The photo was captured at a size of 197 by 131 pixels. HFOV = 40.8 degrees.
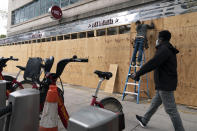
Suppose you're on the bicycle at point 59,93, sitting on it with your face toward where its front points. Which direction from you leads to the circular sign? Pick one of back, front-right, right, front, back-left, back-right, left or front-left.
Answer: back-right

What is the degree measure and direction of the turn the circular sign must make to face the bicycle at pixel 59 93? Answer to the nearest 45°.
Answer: approximately 45° to its right

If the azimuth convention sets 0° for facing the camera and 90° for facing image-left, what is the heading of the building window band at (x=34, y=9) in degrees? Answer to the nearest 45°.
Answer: approximately 45°

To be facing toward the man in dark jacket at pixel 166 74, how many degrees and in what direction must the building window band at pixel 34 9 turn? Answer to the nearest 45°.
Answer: approximately 45° to its left

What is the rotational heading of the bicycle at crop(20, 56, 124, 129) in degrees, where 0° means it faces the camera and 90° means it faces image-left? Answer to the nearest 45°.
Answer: approximately 45°

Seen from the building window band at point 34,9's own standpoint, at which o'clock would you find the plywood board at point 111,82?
The plywood board is roughly at 10 o'clock from the building window band.

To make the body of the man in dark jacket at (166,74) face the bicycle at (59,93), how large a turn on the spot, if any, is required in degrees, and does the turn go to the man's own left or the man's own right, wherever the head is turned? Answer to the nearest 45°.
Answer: approximately 45° to the man's own left

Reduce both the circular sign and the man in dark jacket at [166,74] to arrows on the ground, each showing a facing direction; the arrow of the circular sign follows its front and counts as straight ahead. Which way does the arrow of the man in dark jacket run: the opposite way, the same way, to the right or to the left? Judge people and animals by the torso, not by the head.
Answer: the opposite way
